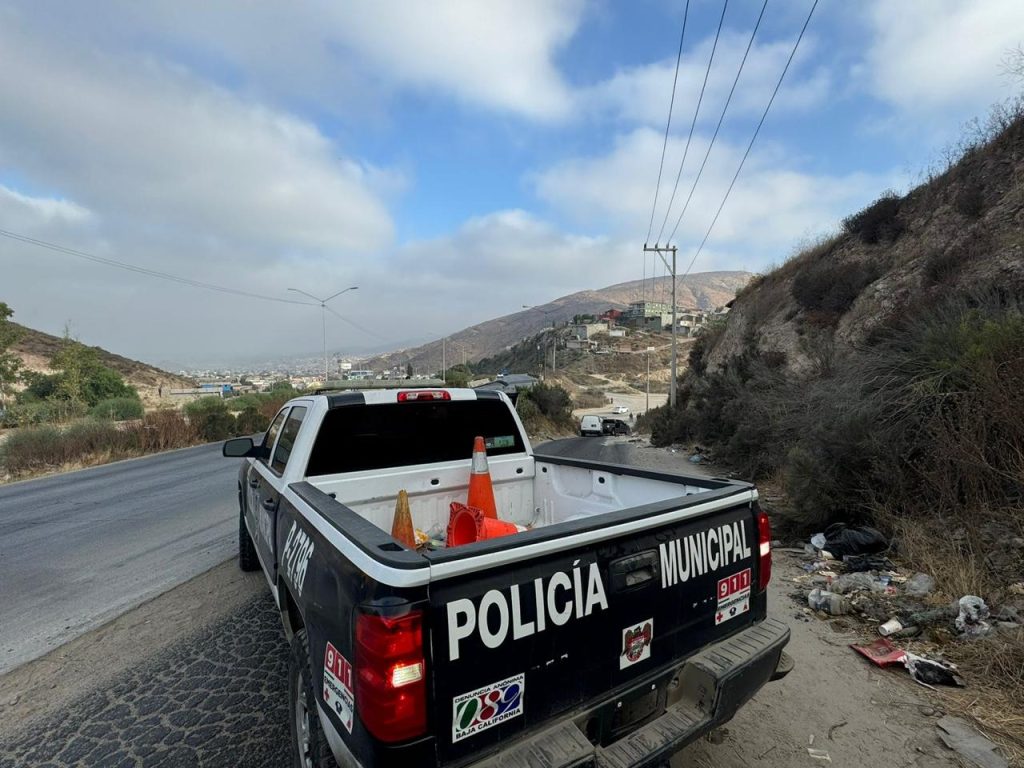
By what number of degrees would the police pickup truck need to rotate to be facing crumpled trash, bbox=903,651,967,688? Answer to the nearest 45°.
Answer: approximately 90° to its right

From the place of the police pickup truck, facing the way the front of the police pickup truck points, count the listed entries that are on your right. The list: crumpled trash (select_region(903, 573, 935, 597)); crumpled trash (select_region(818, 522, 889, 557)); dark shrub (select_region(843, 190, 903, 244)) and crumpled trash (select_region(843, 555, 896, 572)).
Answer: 4

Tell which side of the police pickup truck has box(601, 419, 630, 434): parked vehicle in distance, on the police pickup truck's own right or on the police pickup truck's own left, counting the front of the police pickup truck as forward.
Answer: on the police pickup truck's own right

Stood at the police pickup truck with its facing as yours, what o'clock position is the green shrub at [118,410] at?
The green shrub is roughly at 12 o'clock from the police pickup truck.

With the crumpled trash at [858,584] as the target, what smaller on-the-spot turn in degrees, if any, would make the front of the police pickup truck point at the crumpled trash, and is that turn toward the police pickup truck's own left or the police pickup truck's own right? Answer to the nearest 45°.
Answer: approximately 90° to the police pickup truck's own right

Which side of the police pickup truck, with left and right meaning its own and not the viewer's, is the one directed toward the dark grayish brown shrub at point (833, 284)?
right

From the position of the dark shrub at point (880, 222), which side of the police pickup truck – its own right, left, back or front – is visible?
right

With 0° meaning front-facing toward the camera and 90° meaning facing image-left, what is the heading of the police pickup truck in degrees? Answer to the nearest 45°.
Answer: approximately 135°

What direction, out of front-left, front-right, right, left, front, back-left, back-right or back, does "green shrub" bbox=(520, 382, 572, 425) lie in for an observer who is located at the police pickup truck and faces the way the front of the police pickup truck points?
front-right

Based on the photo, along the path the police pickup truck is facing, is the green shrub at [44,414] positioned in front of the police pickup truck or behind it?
in front

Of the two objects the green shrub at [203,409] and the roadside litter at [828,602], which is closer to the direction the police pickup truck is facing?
the green shrub

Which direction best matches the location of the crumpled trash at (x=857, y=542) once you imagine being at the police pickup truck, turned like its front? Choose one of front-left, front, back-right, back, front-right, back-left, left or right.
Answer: right

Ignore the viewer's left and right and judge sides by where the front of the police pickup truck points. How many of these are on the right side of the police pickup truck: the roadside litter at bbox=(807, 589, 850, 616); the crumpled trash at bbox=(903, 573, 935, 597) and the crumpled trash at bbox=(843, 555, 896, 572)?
3
